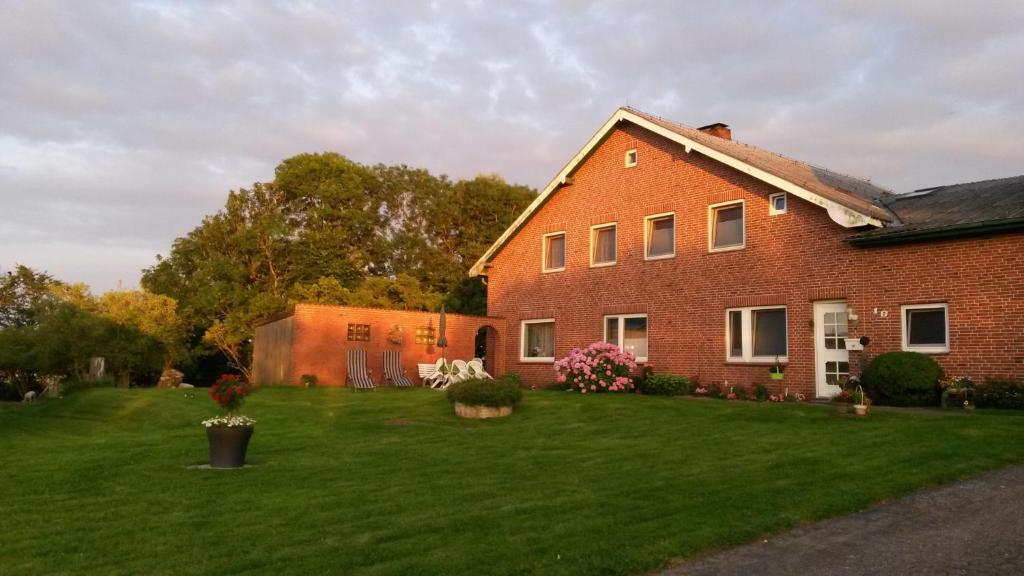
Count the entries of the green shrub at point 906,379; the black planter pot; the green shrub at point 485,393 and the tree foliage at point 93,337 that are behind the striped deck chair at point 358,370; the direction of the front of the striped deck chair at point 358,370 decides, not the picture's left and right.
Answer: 1

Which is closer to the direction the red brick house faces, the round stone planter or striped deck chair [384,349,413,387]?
the round stone planter

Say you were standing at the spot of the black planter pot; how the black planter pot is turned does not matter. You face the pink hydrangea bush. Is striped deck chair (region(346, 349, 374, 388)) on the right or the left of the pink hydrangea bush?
left

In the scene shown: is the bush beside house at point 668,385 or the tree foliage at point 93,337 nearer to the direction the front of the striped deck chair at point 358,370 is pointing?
the bush beside house

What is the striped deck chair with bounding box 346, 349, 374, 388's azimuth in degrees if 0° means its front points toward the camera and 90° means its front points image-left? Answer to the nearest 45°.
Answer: approximately 315°

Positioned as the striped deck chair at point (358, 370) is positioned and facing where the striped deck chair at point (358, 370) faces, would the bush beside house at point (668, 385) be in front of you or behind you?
in front

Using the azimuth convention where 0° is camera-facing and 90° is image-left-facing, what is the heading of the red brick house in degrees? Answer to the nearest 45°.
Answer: approximately 45°
